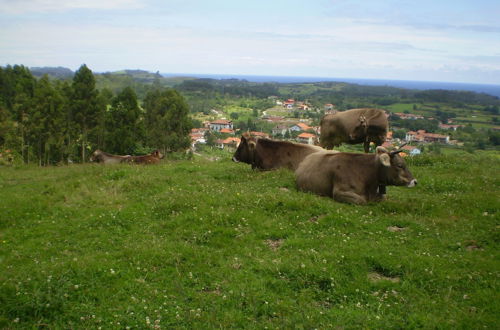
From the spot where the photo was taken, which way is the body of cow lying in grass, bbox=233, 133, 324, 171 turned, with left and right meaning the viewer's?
facing to the left of the viewer

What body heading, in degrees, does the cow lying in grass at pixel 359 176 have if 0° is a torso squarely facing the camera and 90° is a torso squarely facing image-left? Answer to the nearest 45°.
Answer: approximately 270°

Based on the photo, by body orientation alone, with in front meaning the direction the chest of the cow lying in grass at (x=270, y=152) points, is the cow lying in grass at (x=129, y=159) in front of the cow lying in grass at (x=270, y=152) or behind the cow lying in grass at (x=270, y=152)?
in front

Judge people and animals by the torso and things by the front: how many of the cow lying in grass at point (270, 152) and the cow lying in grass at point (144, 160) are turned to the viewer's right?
1

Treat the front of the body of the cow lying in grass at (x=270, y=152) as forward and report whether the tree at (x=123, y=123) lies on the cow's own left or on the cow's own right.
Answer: on the cow's own right

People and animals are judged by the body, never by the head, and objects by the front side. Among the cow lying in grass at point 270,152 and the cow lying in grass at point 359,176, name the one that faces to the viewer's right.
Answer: the cow lying in grass at point 359,176

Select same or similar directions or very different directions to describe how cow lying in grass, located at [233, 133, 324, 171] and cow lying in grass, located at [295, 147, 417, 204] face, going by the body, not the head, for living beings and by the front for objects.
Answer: very different directions

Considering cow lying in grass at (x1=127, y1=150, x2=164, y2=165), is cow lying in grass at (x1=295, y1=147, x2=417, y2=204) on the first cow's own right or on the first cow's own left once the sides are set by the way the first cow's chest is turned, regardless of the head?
on the first cow's own right

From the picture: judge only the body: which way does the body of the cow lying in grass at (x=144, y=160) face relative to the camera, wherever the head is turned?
to the viewer's right

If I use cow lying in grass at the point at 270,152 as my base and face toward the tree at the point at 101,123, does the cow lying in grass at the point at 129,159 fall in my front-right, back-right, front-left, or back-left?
front-left

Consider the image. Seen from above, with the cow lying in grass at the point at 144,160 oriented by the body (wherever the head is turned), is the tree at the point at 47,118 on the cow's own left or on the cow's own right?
on the cow's own left

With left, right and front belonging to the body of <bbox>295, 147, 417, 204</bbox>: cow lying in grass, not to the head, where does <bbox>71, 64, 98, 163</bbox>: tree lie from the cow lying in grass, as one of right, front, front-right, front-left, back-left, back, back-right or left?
back-left

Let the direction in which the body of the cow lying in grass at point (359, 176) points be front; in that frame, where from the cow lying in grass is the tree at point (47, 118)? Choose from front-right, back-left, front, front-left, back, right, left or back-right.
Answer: back-left

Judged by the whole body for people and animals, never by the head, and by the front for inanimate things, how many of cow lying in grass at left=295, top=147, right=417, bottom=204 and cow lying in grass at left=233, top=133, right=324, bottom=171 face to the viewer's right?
1
